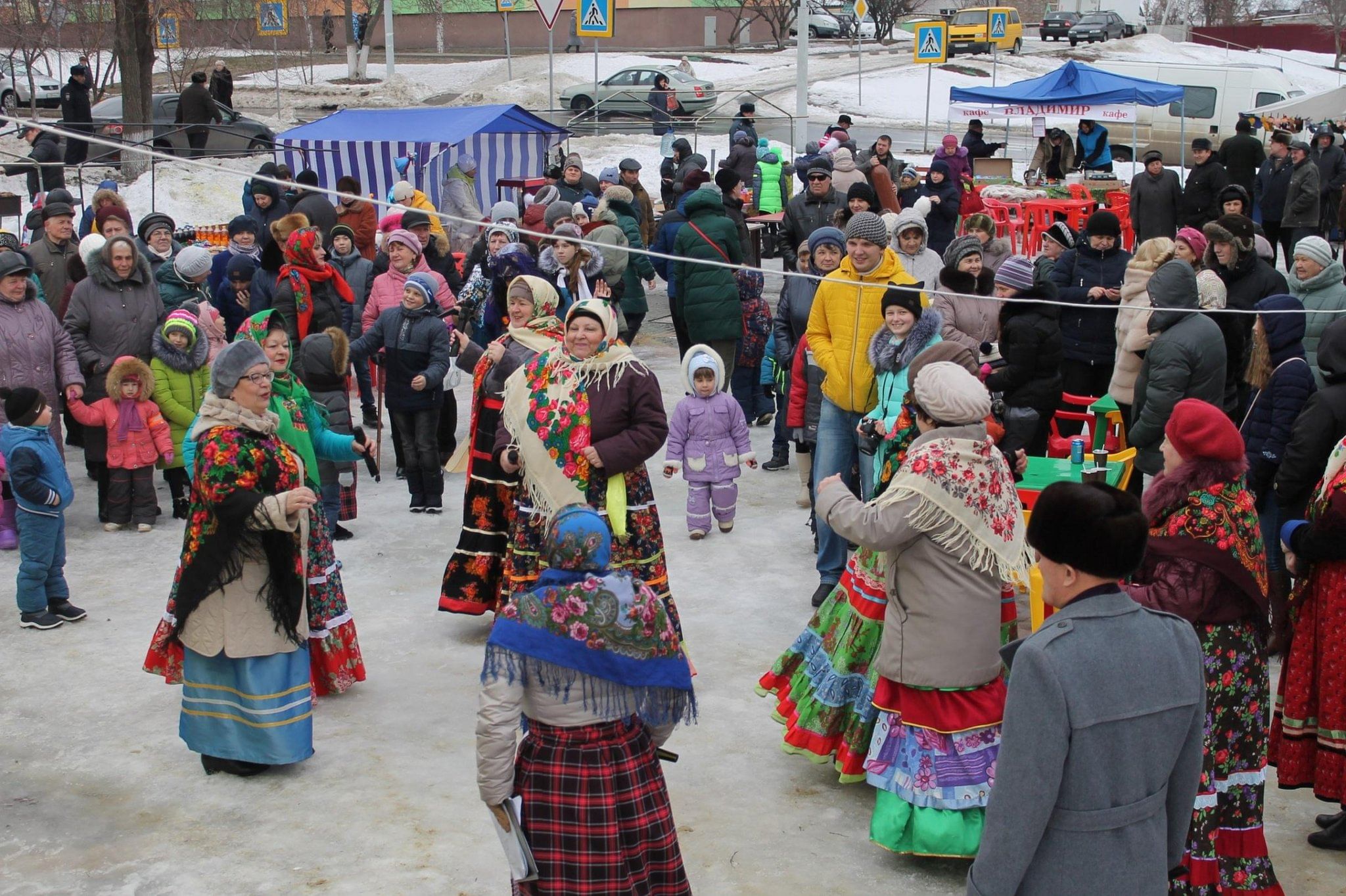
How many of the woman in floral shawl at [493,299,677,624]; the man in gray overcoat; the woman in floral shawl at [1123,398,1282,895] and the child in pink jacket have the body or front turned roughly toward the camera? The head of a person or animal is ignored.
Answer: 2

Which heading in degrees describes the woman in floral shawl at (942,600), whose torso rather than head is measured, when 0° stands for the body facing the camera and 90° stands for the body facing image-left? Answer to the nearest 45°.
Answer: approximately 135°

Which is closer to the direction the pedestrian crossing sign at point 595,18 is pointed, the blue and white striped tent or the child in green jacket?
the child in green jacket

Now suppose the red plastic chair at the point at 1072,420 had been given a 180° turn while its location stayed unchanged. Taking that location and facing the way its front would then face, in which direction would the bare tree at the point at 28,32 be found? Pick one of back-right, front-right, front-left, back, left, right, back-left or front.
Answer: front-left

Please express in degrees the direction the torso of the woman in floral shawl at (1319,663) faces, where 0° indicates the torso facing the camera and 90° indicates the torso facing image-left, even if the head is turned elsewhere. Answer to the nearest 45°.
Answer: approximately 90°

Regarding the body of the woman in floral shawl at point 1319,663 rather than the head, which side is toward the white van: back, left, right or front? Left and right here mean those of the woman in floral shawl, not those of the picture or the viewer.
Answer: right
